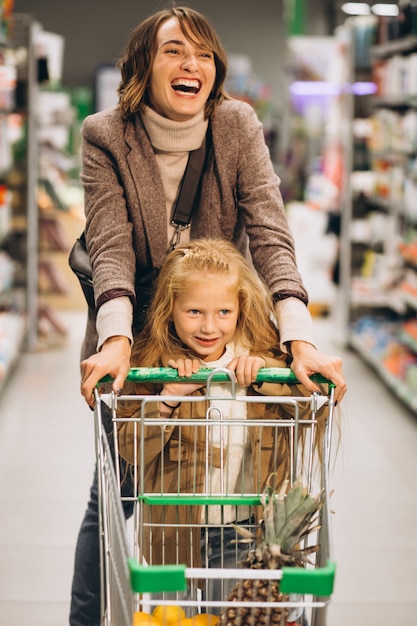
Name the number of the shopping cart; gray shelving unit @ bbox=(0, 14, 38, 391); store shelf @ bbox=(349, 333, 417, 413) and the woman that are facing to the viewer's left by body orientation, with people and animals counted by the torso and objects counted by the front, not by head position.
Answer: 1

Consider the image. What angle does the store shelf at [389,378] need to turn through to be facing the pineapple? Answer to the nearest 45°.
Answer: approximately 90° to its left

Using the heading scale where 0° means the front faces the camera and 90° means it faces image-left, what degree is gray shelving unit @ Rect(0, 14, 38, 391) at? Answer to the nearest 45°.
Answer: approximately 270°

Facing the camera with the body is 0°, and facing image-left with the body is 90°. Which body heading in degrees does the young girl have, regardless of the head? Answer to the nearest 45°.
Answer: approximately 0°

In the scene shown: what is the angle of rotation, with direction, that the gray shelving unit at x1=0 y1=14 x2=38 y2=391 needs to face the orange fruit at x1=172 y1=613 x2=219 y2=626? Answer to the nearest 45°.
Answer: approximately 90° to its right

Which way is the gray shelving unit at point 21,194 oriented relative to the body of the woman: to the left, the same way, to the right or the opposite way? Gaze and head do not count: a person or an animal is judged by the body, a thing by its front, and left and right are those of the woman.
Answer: to the left

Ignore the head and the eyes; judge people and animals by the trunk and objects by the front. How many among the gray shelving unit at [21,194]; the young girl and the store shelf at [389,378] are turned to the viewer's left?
1

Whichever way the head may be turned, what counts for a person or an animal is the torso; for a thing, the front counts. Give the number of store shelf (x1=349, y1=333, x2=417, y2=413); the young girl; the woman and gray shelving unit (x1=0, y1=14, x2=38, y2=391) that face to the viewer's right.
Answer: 1

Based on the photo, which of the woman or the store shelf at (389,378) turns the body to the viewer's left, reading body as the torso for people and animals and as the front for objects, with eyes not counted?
the store shelf

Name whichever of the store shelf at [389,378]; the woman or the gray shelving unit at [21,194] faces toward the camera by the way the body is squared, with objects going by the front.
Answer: the woman

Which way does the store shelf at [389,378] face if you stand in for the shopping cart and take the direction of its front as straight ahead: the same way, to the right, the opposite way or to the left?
to the right

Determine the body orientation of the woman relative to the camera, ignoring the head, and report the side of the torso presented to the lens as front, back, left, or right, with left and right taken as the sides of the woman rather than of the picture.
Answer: front

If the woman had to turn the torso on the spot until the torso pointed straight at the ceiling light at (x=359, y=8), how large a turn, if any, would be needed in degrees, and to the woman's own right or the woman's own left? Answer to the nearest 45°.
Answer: approximately 180°

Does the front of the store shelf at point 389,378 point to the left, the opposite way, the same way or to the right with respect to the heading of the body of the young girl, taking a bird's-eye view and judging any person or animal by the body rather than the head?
to the right
